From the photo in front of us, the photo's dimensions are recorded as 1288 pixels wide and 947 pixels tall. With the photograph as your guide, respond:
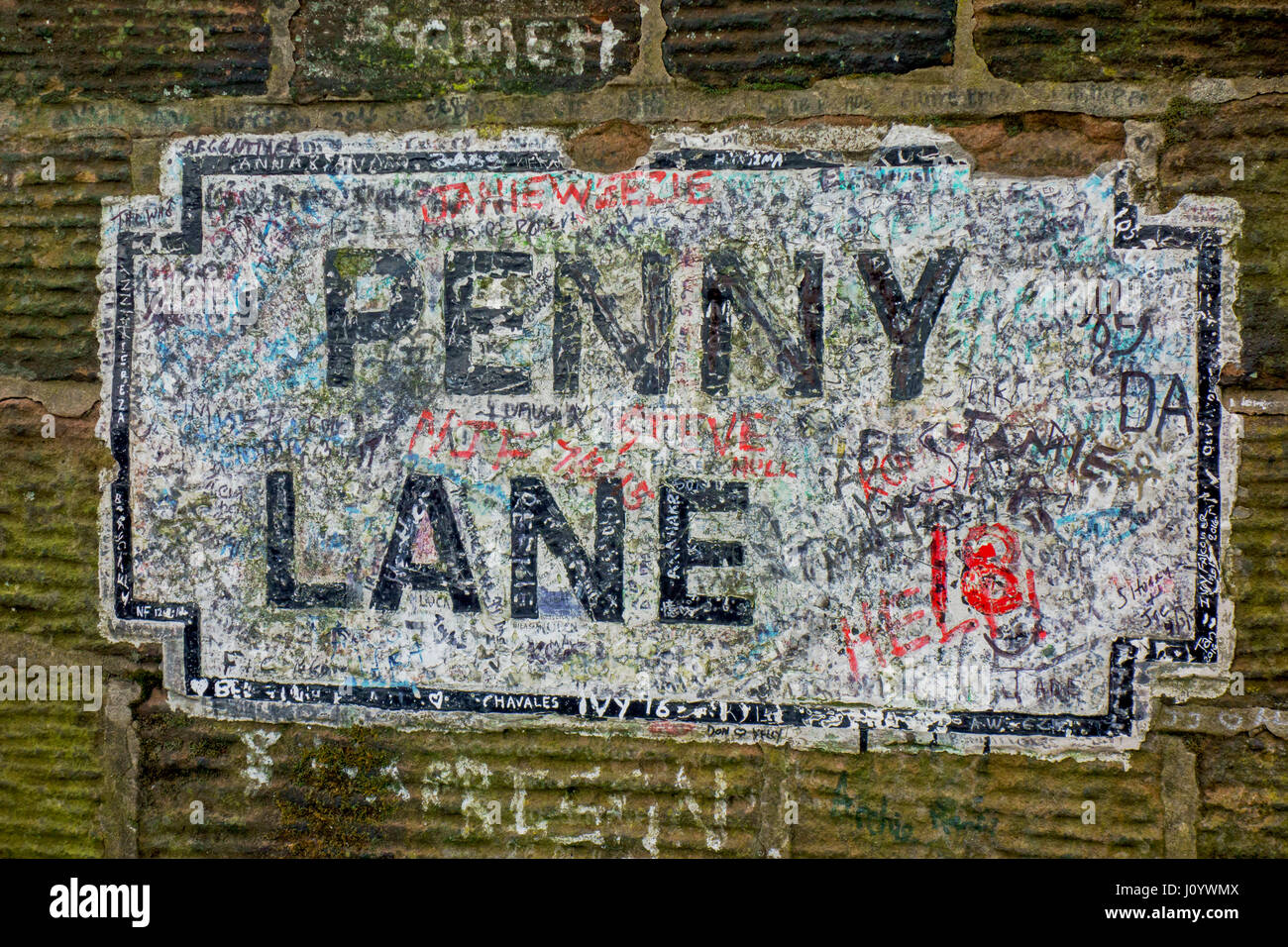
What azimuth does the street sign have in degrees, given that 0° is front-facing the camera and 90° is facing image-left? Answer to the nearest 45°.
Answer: approximately 0°
